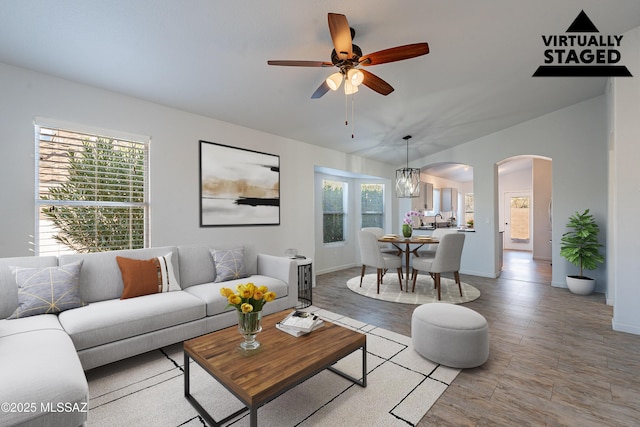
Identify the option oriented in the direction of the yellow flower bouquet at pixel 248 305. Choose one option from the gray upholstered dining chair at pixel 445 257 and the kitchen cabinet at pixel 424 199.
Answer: the kitchen cabinet

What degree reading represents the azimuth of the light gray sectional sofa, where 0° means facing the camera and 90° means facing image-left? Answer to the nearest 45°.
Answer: approximately 315°

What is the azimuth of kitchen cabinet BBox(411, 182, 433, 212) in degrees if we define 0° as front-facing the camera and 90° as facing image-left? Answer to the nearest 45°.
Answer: approximately 0°

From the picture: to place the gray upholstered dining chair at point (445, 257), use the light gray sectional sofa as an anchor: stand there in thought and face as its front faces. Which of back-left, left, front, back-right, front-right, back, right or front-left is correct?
front-left

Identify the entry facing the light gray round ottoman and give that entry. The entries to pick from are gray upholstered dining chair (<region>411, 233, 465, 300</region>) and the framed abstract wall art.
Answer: the framed abstract wall art

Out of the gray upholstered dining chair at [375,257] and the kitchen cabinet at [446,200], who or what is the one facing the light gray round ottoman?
the kitchen cabinet

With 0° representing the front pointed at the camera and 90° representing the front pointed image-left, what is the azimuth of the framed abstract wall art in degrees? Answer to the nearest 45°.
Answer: approximately 315°

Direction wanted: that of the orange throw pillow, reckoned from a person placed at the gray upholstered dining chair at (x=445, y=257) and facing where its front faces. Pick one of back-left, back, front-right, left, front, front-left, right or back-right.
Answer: left

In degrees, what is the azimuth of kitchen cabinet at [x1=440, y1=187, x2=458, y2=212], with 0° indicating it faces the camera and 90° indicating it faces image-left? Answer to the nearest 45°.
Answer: approximately 0°

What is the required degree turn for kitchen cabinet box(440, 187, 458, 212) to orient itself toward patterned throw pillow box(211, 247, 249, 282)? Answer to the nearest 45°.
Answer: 0° — it already faces it

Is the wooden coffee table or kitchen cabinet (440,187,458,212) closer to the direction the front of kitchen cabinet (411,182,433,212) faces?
the wooden coffee table
